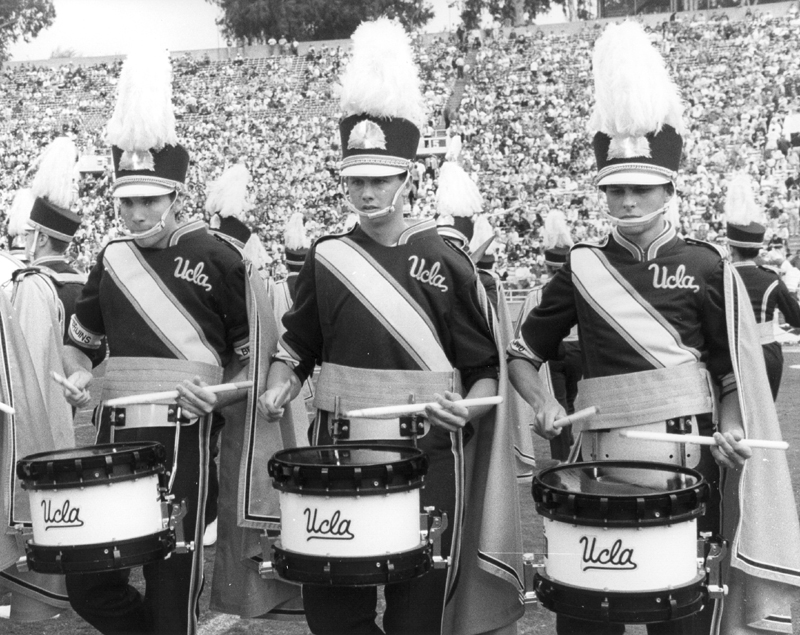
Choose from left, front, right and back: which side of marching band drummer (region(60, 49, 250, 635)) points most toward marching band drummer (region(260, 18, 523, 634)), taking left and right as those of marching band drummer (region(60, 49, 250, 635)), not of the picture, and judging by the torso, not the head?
left

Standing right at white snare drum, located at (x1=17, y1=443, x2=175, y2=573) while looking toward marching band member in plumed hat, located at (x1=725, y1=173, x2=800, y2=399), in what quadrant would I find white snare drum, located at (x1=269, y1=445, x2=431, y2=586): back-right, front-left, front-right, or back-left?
front-right

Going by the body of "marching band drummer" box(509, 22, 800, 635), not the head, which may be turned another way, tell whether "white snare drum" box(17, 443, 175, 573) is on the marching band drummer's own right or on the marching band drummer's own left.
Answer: on the marching band drummer's own right

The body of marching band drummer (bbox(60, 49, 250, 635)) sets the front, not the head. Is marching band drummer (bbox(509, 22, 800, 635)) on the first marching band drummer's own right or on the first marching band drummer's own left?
on the first marching band drummer's own left

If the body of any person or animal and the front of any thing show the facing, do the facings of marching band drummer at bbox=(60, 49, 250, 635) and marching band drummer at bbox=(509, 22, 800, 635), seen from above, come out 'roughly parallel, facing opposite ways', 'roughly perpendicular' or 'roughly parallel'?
roughly parallel

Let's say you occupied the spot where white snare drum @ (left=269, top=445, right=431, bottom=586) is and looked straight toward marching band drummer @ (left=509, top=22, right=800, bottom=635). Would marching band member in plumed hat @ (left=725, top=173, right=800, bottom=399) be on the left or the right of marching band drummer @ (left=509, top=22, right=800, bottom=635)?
left

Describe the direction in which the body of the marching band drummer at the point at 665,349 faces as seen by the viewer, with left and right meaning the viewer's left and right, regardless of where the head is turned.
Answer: facing the viewer

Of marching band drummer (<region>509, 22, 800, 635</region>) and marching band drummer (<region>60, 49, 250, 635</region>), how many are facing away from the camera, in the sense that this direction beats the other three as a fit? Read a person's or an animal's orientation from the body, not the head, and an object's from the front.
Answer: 0

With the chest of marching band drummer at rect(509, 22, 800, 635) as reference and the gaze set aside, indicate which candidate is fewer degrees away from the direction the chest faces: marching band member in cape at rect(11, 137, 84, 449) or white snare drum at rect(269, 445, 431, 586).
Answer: the white snare drum

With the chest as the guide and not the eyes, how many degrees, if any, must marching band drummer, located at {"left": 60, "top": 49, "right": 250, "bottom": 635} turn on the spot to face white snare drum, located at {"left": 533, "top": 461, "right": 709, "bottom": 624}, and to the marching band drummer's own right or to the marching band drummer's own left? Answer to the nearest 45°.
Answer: approximately 90° to the marching band drummer's own left

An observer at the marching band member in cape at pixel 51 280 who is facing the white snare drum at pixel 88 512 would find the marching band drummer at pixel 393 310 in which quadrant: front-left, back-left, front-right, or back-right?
front-left

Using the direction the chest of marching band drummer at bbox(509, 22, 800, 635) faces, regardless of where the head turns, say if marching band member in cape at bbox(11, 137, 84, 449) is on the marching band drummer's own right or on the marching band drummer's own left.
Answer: on the marching band drummer's own right

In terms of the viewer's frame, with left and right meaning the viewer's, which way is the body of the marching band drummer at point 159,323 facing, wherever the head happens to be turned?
facing the viewer and to the left of the viewer
